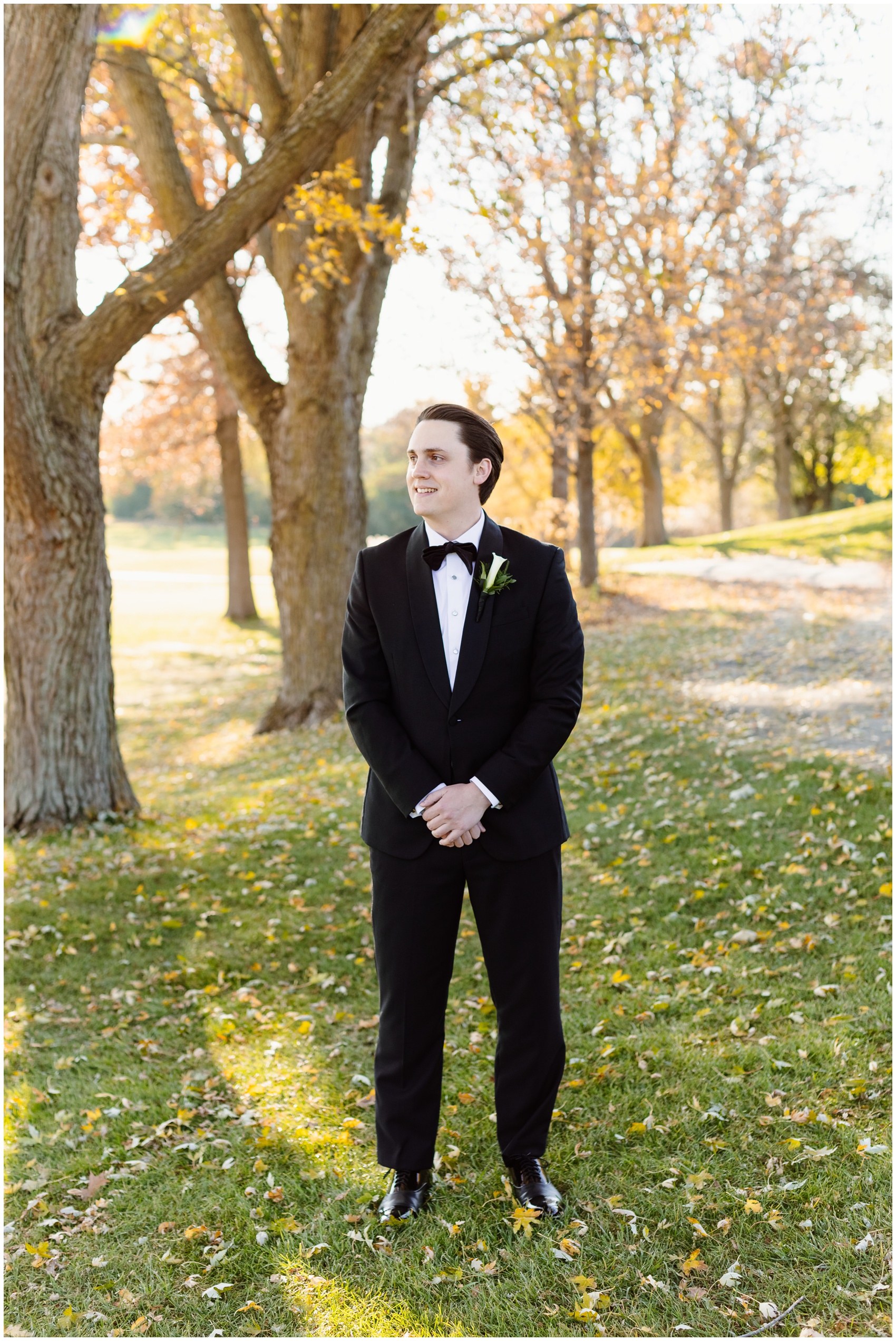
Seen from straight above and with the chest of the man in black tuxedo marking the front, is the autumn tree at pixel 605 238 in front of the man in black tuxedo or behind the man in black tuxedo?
behind

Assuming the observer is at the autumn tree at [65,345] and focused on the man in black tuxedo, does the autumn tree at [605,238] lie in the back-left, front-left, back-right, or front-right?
back-left

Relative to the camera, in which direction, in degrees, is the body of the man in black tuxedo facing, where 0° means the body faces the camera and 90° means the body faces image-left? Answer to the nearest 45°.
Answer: approximately 0°

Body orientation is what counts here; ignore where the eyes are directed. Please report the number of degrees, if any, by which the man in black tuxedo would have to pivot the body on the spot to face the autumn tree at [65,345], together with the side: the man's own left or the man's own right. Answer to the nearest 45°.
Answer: approximately 135° to the man's own right

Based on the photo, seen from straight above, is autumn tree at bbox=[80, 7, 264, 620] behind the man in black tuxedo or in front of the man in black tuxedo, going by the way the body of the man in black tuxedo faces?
behind
